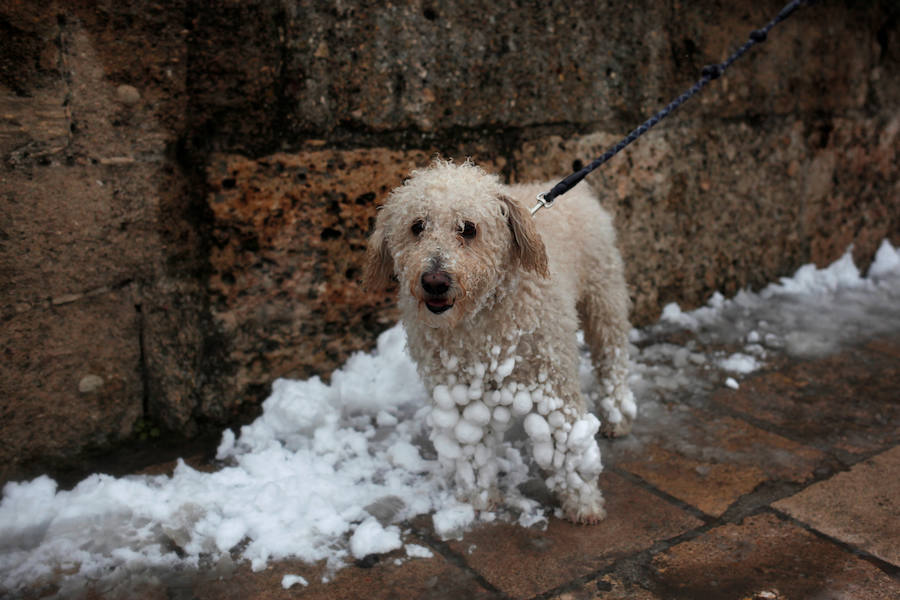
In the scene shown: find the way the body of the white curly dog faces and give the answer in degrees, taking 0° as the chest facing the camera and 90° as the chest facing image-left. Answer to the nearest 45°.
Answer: approximately 45°
